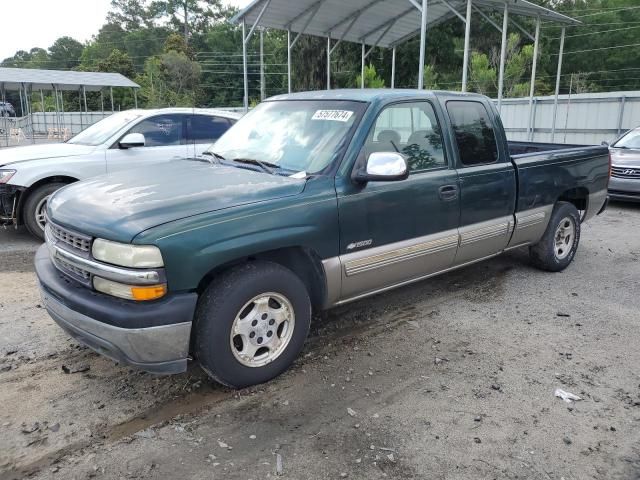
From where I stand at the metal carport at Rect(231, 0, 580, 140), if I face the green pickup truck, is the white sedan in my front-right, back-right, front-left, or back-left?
front-right

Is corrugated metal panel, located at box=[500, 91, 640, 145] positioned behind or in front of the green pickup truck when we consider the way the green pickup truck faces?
behind

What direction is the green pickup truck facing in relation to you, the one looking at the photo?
facing the viewer and to the left of the viewer

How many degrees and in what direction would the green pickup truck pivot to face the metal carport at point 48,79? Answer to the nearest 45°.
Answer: approximately 90° to its right

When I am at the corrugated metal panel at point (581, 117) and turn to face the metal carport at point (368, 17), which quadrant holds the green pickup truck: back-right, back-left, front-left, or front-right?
front-left

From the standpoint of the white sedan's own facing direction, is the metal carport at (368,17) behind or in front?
behind

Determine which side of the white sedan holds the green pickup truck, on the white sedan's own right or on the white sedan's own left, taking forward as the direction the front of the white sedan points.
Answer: on the white sedan's own left

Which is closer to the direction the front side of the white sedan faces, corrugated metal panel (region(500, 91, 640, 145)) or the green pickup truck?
the green pickup truck

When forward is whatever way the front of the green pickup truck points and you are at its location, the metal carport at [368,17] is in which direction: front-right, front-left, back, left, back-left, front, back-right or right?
back-right

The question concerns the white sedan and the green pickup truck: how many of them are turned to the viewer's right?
0

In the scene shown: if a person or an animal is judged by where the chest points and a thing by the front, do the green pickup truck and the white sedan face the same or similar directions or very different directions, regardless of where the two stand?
same or similar directions
